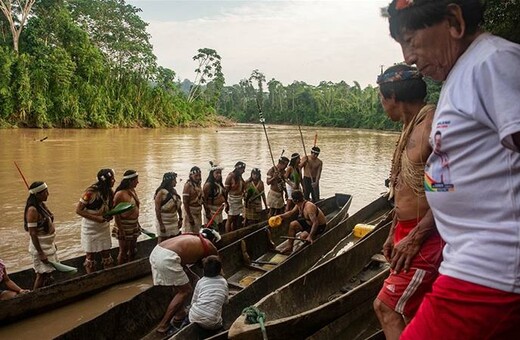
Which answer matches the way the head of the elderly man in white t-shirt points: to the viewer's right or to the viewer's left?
to the viewer's left

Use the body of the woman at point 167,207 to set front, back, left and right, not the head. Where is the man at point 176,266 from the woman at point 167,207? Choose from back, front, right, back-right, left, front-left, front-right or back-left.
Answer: front-right

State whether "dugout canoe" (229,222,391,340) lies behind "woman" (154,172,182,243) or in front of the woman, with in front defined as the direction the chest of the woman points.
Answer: in front

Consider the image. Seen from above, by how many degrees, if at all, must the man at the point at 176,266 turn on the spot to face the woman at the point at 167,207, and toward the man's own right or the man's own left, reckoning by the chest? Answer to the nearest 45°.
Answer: approximately 90° to the man's own left

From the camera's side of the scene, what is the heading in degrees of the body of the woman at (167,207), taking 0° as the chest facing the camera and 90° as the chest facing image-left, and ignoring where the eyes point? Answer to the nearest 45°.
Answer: approximately 315°

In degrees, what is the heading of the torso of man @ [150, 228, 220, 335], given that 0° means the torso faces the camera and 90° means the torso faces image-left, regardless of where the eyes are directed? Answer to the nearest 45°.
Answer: approximately 270°

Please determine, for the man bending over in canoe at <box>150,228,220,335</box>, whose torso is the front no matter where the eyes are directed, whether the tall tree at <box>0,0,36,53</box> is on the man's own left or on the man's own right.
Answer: on the man's own left

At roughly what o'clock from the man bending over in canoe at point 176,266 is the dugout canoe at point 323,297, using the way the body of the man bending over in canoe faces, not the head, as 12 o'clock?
The dugout canoe is roughly at 1 o'clock from the man bending over in canoe.
